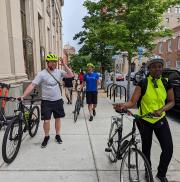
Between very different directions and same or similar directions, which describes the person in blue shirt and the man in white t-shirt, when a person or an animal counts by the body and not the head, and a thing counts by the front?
same or similar directions

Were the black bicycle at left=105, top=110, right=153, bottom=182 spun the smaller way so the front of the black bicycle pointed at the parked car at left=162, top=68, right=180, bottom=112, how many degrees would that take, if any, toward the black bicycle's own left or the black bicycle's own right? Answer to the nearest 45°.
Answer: approximately 135° to the black bicycle's own left

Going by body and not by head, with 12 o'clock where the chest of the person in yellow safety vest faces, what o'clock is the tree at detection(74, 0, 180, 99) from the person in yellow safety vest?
The tree is roughly at 6 o'clock from the person in yellow safety vest.

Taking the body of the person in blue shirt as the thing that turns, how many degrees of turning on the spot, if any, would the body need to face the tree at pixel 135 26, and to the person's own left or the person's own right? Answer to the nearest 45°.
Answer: approximately 135° to the person's own left

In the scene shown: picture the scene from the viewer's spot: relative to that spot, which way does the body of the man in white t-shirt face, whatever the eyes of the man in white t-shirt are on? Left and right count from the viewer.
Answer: facing the viewer

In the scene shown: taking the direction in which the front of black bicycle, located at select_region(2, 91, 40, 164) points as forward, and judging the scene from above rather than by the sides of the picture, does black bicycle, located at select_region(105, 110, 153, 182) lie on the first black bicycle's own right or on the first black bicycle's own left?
on the first black bicycle's own left

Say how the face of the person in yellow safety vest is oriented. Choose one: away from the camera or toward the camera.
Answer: toward the camera

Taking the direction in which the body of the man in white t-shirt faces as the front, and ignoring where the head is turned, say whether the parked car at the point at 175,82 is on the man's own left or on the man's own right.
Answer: on the man's own left

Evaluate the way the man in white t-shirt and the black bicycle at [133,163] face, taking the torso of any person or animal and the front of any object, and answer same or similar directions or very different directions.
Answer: same or similar directions

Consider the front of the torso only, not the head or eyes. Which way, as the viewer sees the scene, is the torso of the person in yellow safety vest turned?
toward the camera

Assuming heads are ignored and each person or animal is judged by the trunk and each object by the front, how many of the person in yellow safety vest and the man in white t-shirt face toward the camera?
2

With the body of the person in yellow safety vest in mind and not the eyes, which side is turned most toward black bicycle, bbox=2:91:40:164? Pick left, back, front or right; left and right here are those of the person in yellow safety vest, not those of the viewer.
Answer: right

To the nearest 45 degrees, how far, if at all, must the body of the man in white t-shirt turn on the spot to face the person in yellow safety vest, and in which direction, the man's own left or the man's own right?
approximately 45° to the man's own left

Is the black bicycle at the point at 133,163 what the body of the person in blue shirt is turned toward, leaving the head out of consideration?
yes

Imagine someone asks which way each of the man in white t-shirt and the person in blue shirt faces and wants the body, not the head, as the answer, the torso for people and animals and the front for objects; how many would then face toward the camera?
2

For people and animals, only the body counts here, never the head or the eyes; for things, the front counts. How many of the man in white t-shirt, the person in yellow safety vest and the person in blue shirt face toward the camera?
3
